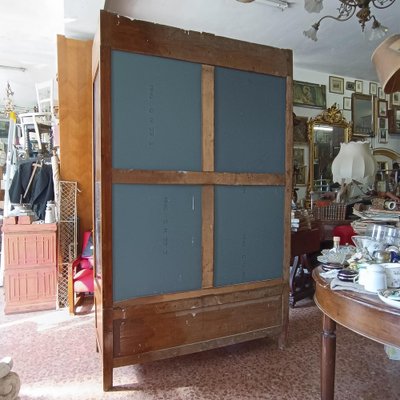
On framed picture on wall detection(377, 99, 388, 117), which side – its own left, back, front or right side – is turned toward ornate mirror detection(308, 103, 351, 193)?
right

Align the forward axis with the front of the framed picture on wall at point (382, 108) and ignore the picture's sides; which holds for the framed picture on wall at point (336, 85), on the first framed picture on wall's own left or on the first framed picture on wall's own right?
on the first framed picture on wall's own right

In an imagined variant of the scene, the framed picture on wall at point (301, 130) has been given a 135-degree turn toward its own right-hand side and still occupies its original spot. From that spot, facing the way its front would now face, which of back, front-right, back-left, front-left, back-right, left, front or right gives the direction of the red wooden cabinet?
left

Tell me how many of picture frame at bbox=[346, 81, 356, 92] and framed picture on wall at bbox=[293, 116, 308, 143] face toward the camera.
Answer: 2

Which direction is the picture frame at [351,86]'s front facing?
toward the camera

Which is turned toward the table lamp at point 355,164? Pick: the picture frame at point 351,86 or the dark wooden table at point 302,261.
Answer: the picture frame

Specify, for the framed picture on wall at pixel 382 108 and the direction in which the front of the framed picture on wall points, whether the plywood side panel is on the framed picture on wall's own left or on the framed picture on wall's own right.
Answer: on the framed picture on wall's own right

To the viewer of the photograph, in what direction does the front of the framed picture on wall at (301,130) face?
facing the viewer

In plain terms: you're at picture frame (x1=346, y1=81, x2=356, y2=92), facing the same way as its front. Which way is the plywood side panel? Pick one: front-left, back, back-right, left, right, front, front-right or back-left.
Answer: front-right

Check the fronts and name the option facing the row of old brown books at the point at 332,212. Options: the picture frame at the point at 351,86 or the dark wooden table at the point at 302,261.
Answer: the picture frame

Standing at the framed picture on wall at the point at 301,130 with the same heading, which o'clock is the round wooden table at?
The round wooden table is roughly at 12 o'clock from the framed picture on wall.
